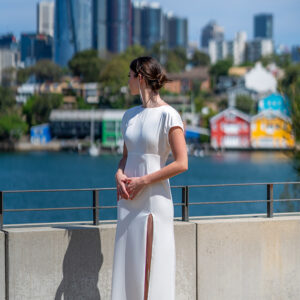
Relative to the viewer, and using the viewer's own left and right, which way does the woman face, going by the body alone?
facing the viewer and to the left of the viewer
